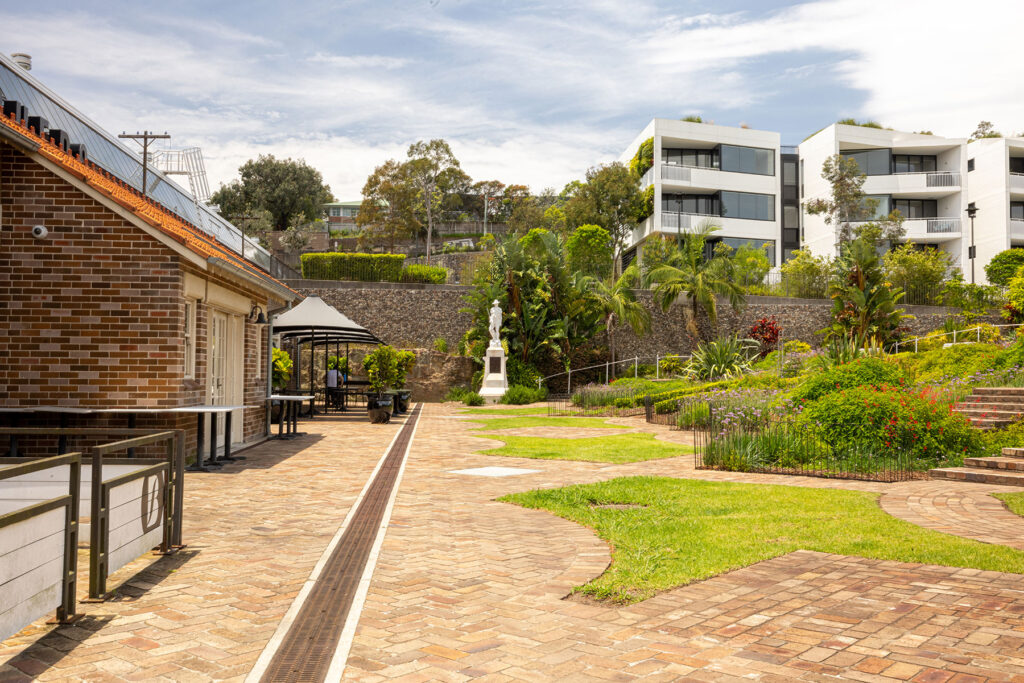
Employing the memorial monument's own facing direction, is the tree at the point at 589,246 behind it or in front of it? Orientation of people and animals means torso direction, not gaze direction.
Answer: behind

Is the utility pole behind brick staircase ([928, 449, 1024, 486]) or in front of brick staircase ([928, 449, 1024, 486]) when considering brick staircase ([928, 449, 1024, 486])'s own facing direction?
in front

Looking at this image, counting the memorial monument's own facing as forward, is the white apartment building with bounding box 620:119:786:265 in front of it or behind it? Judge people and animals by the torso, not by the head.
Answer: behind

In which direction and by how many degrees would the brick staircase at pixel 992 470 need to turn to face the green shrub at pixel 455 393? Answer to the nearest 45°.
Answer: approximately 90° to its right

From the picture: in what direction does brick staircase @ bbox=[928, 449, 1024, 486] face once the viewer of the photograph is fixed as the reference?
facing the viewer and to the left of the viewer

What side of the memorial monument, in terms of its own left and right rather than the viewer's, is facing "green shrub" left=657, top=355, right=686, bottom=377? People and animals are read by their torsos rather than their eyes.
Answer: left

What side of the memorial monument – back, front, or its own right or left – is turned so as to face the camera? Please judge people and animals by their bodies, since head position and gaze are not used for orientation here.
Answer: front

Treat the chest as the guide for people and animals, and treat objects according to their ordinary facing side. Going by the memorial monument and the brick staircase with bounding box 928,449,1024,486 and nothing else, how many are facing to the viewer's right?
0

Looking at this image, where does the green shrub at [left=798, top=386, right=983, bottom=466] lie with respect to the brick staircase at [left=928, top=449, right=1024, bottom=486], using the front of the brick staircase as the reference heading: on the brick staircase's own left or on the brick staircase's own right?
on the brick staircase's own right

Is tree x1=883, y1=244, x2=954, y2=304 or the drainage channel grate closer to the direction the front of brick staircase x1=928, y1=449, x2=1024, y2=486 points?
the drainage channel grate

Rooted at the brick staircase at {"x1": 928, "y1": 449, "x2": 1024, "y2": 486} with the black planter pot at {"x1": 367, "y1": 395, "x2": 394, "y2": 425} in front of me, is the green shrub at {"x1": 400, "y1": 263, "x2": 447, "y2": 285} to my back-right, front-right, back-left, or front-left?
front-right

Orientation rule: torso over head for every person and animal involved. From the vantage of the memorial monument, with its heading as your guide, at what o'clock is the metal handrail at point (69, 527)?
The metal handrail is roughly at 12 o'clock from the memorial monument.

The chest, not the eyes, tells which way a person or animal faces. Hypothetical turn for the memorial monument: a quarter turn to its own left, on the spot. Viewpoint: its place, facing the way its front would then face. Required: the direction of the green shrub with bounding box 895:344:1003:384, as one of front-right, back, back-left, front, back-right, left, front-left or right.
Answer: front-right
